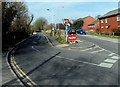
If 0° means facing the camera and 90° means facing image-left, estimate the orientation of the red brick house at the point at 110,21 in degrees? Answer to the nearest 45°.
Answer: approximately 45°
